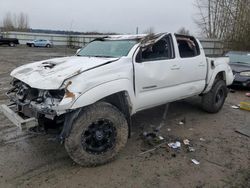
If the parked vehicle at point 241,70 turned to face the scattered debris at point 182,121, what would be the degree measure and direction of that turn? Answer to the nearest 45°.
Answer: approximately 45° to its right

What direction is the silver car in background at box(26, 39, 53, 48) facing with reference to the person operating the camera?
facing to the left of the viewer

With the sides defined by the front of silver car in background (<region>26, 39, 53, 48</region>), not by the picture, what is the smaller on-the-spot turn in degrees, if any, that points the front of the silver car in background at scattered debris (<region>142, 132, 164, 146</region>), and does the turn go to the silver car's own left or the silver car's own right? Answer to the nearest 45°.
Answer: approximately 90° to the silver car's own left

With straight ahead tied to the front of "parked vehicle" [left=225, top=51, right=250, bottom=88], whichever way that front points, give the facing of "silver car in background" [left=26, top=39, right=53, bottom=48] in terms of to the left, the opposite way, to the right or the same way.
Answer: to the right
